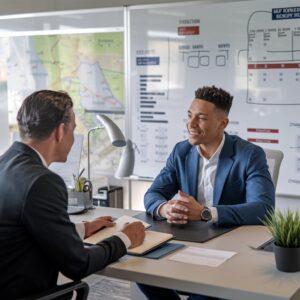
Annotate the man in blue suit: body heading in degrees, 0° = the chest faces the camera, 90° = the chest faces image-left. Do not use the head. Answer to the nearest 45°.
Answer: approximately 45°

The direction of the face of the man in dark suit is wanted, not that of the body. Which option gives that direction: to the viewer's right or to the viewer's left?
to the viewer's right

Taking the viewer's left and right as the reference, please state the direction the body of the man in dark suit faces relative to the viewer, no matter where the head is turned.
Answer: facing away from the viewer and to the right of the viewer

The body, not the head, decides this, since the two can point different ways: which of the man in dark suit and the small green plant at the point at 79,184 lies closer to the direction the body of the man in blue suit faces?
the man in dark suit

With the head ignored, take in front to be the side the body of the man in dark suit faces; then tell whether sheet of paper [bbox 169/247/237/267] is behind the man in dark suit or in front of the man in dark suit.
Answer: in front

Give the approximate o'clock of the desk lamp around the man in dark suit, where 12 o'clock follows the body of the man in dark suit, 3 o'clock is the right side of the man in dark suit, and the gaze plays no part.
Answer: The desk lamp is roughly at 11 o'clock from the man in dark suit.

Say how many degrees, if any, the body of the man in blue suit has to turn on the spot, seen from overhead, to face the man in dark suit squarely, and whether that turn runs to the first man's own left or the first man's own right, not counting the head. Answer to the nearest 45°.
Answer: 0° — they already face them

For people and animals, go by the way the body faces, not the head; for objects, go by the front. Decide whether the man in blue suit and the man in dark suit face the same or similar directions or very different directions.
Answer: very different directions

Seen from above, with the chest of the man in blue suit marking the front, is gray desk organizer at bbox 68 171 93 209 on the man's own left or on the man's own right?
on the man's own right

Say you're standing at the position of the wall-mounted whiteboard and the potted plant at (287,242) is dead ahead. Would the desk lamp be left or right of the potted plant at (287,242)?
right

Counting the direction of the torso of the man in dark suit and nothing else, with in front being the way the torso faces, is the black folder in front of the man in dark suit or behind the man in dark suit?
in front

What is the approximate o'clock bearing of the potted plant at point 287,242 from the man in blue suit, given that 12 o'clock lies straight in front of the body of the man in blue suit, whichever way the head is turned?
The potted plant is roughly at 10 o'clock from the man in blue suit.

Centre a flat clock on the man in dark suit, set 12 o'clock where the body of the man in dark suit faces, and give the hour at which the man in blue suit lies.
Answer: The man in blue suit is roughly at 12 o'clock from the man in dark suit.
